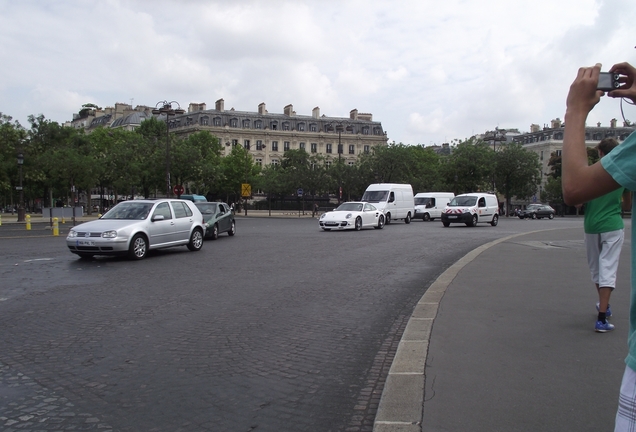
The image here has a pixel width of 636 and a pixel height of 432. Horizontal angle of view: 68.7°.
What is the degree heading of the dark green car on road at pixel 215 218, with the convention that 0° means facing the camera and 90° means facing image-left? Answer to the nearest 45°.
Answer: approximately 45°

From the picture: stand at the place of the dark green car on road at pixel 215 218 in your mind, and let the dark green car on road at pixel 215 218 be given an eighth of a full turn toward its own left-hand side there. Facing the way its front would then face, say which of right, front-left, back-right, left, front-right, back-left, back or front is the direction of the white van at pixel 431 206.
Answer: back-left

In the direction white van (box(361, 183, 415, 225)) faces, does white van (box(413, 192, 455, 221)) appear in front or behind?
behind

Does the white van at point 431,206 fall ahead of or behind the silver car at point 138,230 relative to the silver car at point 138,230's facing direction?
behind

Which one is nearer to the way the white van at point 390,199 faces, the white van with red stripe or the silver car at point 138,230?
the silver car

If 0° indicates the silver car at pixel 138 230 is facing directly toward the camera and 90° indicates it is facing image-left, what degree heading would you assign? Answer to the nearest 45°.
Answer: approximately 45°

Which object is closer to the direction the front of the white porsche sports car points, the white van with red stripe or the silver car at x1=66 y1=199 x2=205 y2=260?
the silver car
